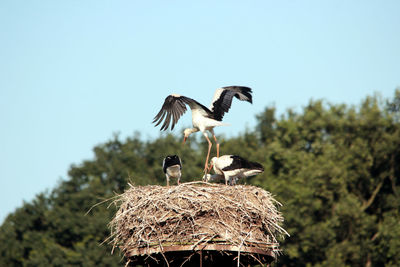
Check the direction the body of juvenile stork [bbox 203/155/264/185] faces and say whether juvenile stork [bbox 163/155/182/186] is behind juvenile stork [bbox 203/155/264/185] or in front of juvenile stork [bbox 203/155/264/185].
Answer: in front

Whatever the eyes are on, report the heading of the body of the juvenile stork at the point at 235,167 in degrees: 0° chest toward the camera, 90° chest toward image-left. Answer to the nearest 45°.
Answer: approximately 90°
